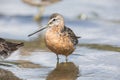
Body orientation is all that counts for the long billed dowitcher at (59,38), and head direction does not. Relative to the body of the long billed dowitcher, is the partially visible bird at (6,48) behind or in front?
in front

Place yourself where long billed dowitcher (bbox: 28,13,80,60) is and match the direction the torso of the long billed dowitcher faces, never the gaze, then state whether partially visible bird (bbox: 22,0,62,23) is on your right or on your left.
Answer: on your right

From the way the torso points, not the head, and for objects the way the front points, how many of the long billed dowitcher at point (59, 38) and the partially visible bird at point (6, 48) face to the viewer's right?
0

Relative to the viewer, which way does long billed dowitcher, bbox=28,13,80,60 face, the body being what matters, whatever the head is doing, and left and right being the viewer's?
facing the viewer and to the left of the viewer

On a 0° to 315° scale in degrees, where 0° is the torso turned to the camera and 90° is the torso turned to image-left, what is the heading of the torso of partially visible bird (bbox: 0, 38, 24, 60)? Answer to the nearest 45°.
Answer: approximately 90°

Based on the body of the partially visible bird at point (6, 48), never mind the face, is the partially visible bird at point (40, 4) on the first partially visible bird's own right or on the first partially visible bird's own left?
on the first partially visible bird's own right
